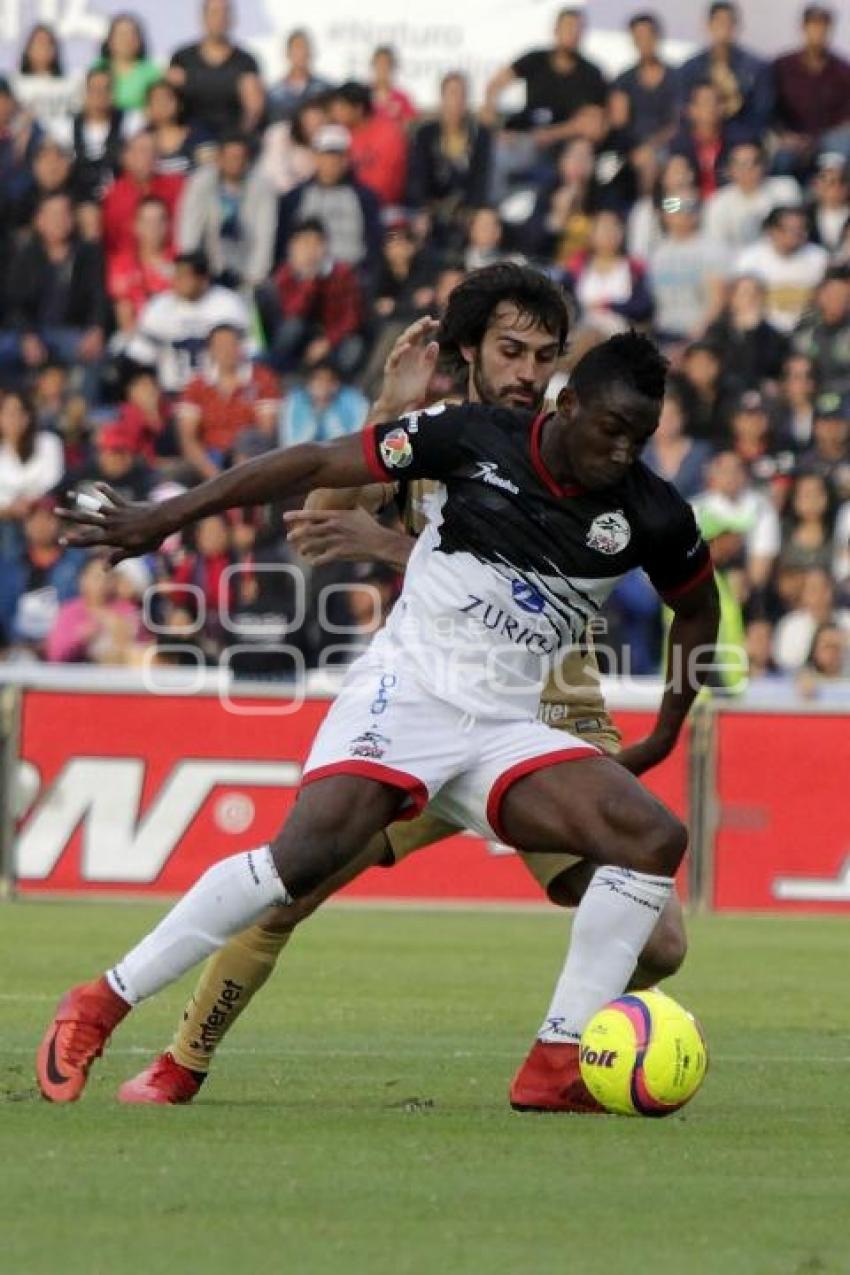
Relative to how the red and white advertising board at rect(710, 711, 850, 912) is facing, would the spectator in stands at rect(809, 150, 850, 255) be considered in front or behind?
behind

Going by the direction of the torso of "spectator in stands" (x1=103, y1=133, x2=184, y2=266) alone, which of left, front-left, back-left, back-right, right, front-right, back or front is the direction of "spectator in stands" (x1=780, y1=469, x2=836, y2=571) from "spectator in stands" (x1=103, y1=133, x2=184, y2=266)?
front-left

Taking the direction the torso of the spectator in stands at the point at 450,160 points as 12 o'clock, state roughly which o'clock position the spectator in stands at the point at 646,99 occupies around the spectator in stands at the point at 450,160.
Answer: the spectator in stands at the point at 646,99 is roughly at 9 o'clock from the spectator in stands at the point at 450,160.

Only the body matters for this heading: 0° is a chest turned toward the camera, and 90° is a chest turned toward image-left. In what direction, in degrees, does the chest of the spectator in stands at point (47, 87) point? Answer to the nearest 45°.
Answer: approximately 0°

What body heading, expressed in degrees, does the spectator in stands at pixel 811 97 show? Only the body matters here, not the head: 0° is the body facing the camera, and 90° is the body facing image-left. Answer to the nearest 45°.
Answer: approximately 0°
